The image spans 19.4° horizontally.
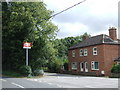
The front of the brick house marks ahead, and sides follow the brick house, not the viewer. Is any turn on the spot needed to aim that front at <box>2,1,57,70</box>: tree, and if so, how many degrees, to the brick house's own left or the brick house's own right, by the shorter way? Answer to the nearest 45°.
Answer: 0° — it already faces it

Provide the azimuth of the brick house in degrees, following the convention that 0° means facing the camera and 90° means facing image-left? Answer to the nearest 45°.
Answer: approximately 45°
